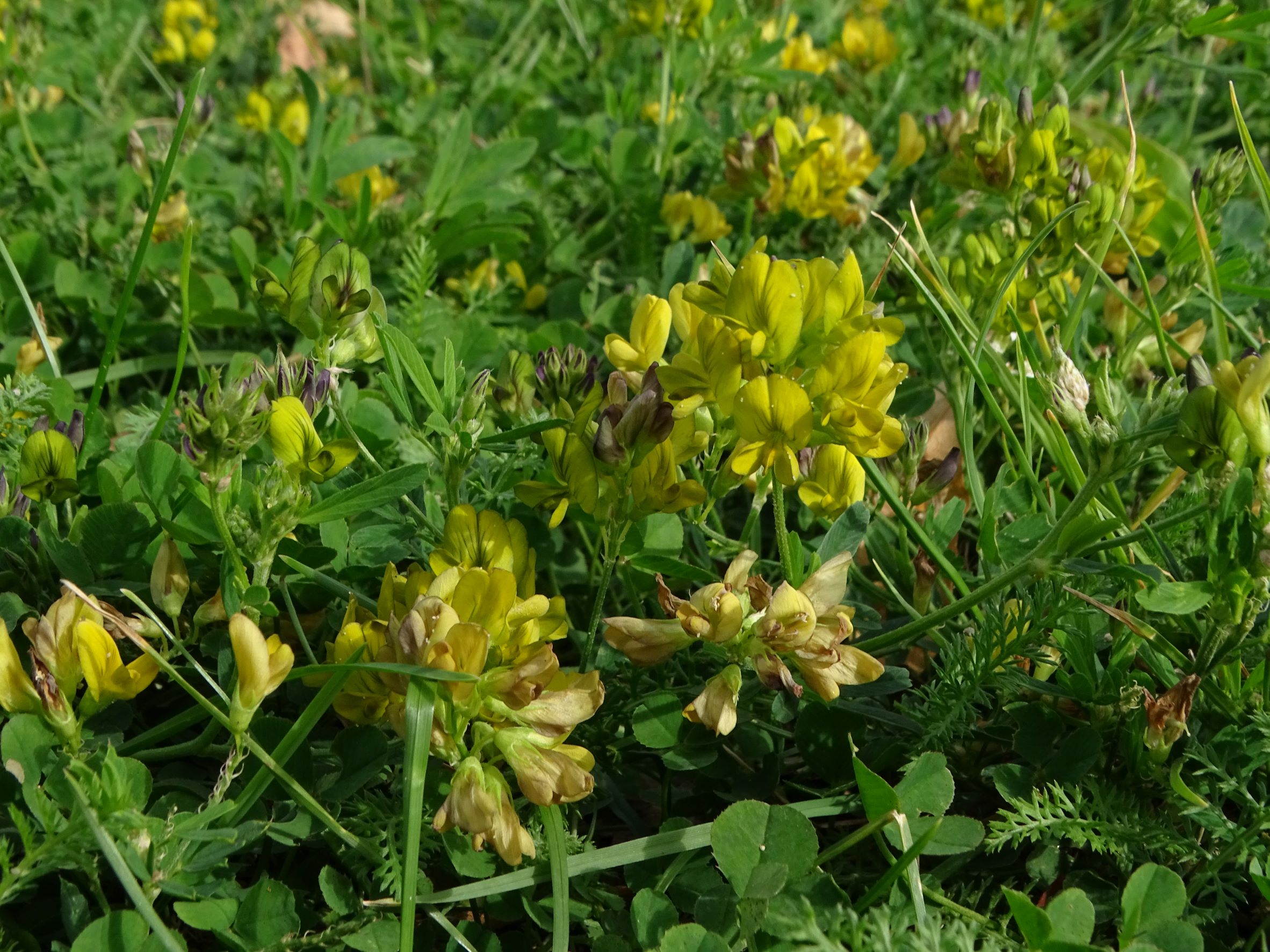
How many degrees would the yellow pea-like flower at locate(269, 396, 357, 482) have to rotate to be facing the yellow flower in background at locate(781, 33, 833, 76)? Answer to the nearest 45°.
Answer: approximately 90° to its left

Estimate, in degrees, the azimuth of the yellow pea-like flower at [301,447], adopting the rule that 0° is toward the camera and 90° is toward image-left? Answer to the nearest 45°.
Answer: approximately 315°

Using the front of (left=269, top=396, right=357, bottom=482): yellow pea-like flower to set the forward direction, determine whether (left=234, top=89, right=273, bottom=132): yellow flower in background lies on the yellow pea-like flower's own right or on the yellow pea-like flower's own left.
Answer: on the yellow pea-like flower's own left

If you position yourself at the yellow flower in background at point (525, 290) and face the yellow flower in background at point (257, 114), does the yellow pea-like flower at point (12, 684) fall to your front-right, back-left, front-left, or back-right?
back-left

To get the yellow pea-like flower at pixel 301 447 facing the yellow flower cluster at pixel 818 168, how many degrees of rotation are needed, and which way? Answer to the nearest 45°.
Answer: approximately 90° to its left

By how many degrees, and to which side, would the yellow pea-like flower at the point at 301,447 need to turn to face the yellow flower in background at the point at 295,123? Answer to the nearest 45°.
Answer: approximately 135° to its left
